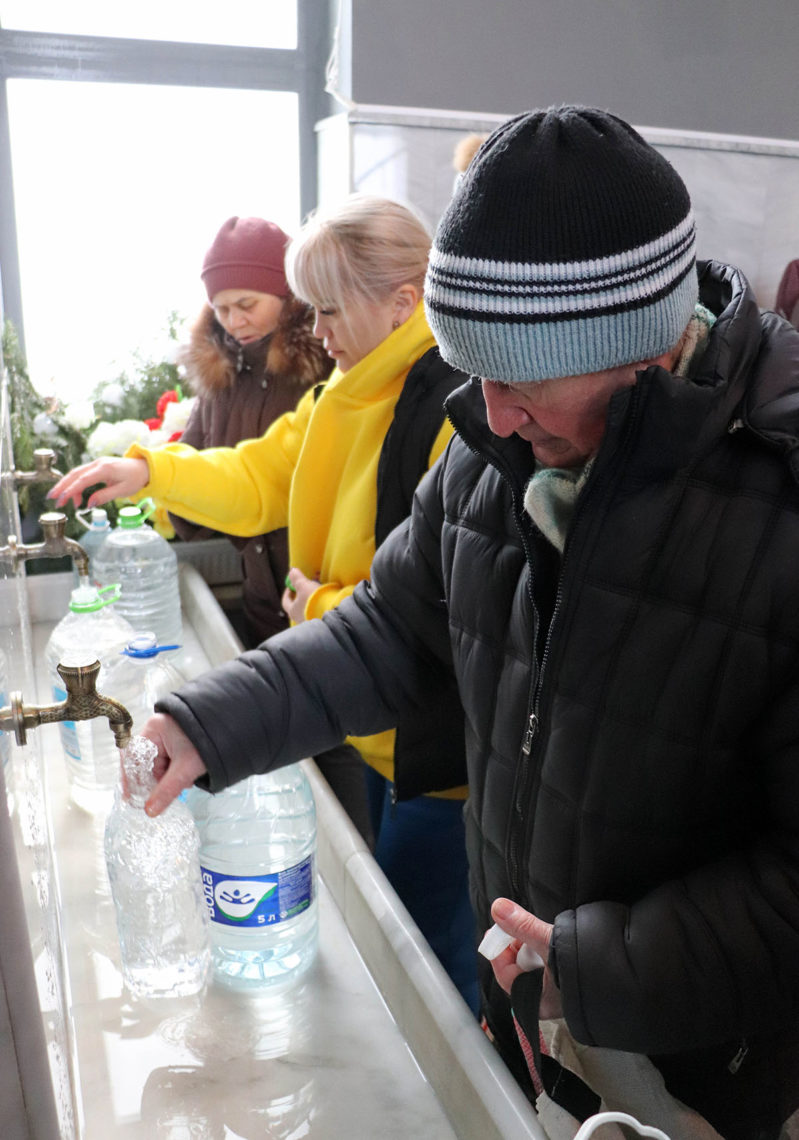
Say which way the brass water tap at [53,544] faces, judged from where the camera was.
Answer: facing to the right of the viewer

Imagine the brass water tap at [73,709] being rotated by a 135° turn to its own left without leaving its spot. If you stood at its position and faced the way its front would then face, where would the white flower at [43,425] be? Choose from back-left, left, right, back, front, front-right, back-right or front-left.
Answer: front-right

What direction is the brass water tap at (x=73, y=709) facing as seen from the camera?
to the viewer's right

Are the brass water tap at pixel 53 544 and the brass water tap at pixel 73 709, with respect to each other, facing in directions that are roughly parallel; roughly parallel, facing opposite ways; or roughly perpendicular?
roughly parallel

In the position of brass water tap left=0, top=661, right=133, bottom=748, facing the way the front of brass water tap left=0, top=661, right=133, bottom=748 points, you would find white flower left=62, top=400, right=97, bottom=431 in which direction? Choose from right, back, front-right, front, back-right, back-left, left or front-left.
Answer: left

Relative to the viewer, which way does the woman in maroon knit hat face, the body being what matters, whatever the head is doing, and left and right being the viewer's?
facing the viewer and to the left of the viewer

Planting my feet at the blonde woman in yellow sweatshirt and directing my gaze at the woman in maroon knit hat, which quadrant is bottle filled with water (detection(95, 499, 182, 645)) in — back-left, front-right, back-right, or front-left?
front-left

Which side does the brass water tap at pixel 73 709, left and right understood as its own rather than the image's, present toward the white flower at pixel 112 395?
left

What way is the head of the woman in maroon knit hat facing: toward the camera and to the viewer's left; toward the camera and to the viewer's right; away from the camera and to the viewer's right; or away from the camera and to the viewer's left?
toward the camera and to the viewer's left

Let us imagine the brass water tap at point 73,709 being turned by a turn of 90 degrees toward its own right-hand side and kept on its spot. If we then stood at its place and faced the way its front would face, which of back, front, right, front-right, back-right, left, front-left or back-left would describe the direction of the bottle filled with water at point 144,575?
back

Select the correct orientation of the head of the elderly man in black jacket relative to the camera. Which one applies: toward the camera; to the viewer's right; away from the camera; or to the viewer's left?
to the viewer's left

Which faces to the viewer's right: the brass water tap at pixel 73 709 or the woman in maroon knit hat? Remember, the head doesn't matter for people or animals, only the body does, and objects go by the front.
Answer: the brass water tap

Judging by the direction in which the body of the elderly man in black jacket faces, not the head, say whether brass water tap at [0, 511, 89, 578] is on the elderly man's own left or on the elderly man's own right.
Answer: on the elderly man's own right
